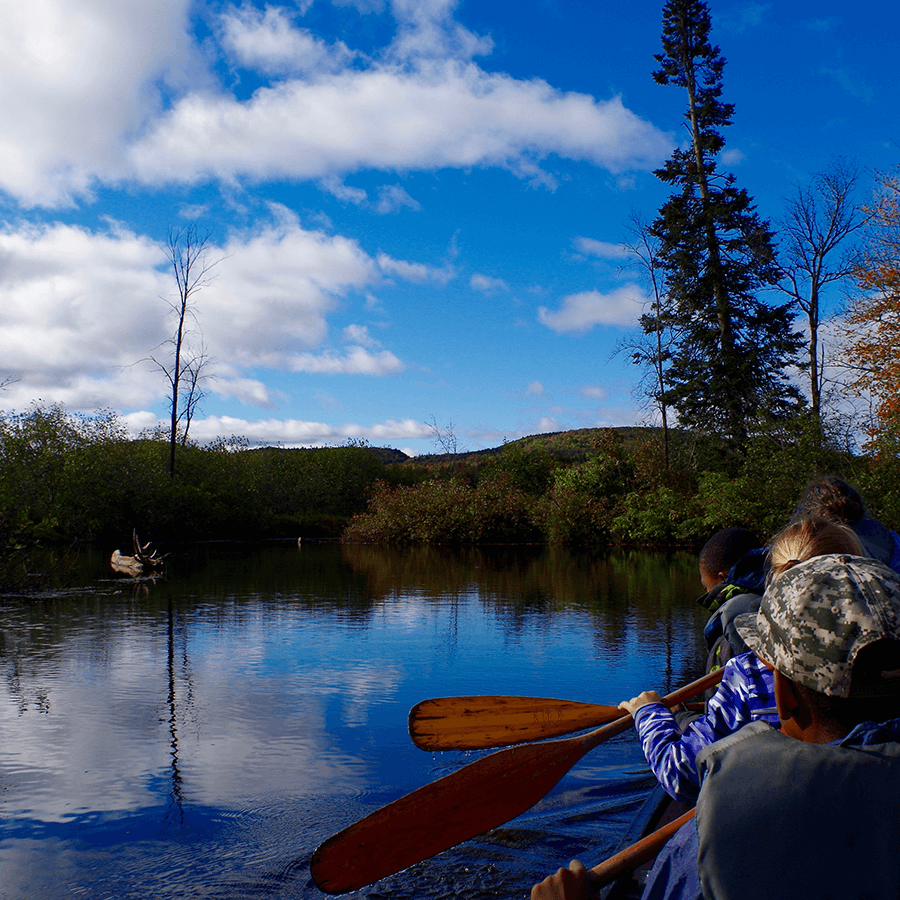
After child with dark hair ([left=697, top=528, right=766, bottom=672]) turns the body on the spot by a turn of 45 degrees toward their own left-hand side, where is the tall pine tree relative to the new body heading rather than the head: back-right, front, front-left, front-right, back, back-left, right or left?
right

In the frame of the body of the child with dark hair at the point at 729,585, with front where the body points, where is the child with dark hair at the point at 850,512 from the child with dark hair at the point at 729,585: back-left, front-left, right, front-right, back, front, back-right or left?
right

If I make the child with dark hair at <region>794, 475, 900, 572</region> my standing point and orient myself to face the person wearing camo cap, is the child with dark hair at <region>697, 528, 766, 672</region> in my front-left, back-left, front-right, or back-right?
front-right

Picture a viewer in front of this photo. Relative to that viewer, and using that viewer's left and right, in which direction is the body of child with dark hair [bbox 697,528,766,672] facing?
facing away from the viewer and to the left of the viewer

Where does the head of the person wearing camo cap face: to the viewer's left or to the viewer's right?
to the viewer's left

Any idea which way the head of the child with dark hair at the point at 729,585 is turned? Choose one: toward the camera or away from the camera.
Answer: away from the camera

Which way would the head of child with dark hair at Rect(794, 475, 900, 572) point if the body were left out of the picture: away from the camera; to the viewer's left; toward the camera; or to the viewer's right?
away from the camera
